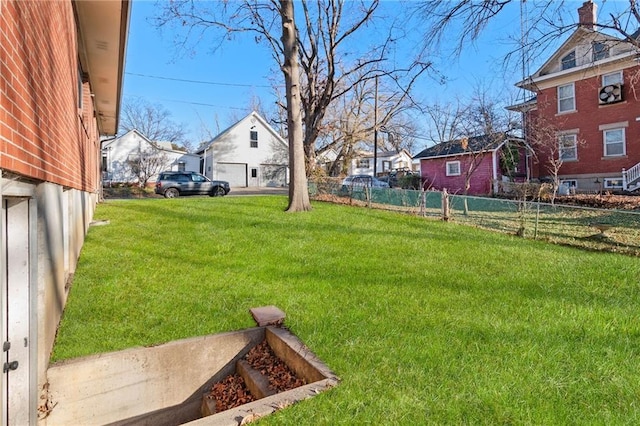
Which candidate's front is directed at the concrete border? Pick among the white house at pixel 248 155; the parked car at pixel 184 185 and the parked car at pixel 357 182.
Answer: the white house

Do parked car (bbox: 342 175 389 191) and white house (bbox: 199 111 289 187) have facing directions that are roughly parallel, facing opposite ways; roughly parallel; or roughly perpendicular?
roughly perpendicular

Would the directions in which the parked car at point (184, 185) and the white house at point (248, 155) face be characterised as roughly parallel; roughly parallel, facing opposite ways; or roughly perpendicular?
roughly perpendicular

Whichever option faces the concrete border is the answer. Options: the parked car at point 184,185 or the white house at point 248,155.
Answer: the white house

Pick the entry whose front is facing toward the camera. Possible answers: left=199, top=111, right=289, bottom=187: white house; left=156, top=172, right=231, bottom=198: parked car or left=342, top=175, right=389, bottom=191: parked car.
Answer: the white house

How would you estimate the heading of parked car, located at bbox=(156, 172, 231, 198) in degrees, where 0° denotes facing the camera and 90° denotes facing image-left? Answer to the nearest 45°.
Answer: approximately 270°

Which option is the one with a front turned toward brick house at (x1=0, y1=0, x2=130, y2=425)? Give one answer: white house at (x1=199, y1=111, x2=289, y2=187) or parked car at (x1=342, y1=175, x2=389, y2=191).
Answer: the white house
